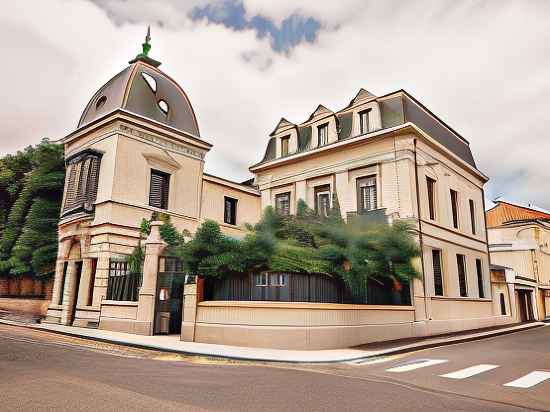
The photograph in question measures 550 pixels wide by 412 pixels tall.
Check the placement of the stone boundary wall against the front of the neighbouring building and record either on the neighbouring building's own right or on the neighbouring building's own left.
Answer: on the neighbouring building's own right

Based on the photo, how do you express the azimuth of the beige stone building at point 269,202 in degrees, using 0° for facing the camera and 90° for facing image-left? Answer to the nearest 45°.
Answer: approximately 45°

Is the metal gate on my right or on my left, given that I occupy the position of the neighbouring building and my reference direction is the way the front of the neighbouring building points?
on my right

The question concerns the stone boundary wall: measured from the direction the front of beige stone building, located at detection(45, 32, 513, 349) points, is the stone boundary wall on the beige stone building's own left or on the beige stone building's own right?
on the beige stone building's own right

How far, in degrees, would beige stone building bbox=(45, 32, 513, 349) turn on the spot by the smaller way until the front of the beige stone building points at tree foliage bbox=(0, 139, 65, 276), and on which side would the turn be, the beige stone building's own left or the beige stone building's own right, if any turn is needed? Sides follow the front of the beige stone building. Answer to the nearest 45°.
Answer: approximately 45° to the beige stone building's own right

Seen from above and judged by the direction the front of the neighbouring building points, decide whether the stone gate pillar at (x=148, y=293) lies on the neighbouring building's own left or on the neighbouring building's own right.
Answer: on the neighbouring building's own right

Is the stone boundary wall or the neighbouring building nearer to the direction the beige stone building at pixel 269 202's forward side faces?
the stone boundary wall

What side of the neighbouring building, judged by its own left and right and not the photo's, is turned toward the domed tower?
right
